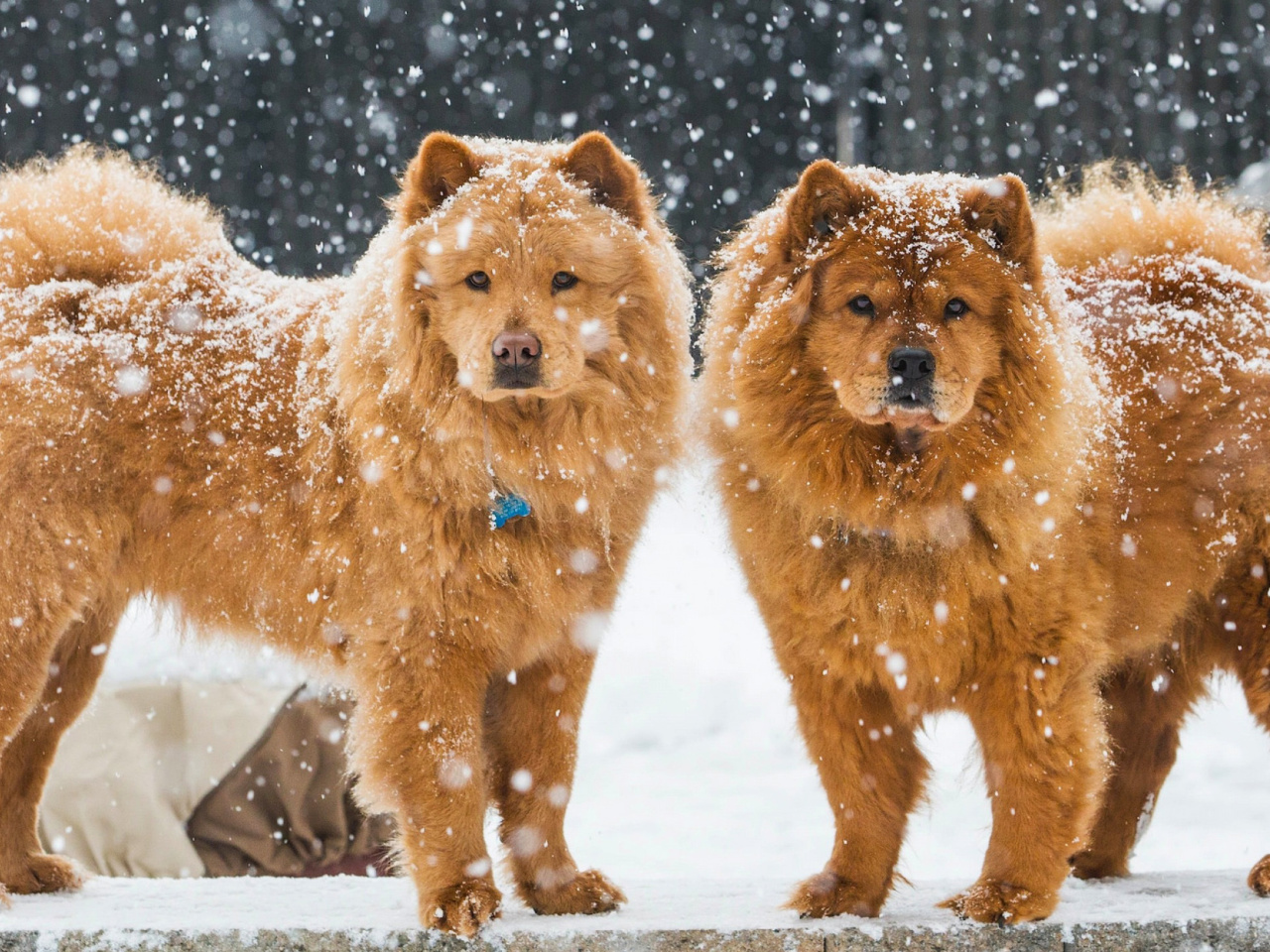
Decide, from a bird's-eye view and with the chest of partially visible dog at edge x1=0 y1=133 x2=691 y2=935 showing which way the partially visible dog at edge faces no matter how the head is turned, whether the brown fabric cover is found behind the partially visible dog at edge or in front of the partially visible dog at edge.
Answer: behind

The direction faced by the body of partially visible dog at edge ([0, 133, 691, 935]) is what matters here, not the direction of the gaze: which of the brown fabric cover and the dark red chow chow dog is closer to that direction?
the dark red chow chow dog

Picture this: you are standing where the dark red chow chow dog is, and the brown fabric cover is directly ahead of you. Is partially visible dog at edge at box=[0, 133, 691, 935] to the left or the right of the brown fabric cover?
left

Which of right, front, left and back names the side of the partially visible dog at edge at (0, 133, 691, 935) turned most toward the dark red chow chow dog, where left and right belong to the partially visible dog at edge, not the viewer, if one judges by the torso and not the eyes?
front

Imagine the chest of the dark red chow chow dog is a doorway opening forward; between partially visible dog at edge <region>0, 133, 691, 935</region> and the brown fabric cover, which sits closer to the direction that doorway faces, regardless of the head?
the partially visible dog at edge

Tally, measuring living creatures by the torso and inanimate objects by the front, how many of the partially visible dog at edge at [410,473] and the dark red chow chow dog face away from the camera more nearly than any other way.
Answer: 0

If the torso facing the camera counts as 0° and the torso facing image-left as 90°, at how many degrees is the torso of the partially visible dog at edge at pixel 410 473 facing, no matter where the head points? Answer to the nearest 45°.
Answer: approximately 315°

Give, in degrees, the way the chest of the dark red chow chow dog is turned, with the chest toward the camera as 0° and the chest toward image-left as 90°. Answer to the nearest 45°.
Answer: approximately 45°

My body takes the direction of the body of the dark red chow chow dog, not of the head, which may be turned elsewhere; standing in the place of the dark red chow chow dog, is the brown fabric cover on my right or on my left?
on my right

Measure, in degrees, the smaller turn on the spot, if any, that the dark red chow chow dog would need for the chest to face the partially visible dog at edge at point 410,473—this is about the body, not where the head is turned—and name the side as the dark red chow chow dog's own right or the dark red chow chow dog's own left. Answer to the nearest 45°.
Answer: approximately 45° to the dark red chow chow dog's own right
